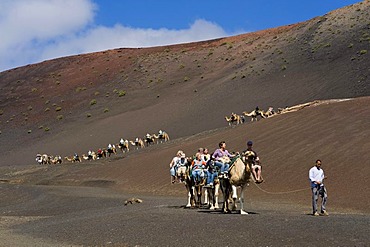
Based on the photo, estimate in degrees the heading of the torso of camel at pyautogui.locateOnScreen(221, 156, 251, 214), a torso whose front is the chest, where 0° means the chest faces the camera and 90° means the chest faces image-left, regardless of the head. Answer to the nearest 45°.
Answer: approximately 315°
